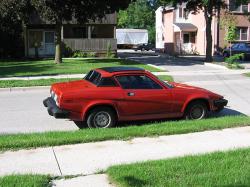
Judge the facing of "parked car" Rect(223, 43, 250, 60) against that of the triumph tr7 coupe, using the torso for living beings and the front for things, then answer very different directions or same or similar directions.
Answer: very different directions

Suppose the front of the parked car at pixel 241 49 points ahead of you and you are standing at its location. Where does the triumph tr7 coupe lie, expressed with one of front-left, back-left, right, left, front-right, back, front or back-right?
left

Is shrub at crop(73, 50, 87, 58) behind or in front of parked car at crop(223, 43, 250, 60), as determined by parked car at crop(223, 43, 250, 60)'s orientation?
in front

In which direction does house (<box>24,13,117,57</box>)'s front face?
toward the camera

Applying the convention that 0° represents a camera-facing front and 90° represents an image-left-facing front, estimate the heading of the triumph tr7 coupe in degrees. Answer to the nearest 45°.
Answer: approximately 270°

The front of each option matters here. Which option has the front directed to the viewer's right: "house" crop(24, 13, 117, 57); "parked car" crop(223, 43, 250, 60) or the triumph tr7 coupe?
the triumph tr7 coupe

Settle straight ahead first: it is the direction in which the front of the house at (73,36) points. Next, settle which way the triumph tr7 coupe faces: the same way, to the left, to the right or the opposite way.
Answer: to the left

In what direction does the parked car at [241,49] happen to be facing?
to the viewer's left

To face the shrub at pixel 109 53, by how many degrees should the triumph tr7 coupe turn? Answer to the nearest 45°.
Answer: approximately 90° to its left

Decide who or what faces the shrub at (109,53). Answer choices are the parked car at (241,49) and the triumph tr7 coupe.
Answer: the parked car

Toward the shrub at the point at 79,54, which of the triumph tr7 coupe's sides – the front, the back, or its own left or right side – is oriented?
left

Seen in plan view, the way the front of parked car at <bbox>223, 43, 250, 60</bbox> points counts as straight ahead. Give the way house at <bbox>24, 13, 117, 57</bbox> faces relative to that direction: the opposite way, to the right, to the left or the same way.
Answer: to the left

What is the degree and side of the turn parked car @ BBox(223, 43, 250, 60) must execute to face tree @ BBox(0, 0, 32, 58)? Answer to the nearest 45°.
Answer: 0° — it already faces it

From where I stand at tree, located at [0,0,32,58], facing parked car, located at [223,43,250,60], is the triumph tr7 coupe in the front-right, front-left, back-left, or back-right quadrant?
front-right

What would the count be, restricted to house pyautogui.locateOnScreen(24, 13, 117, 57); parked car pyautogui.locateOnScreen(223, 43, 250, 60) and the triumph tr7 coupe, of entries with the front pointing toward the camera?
1

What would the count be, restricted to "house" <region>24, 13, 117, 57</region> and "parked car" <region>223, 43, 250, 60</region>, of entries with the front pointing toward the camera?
1

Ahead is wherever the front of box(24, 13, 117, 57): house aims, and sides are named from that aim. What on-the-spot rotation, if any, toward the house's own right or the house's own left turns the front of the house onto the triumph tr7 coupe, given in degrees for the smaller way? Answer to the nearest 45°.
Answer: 0° — it already faces it
